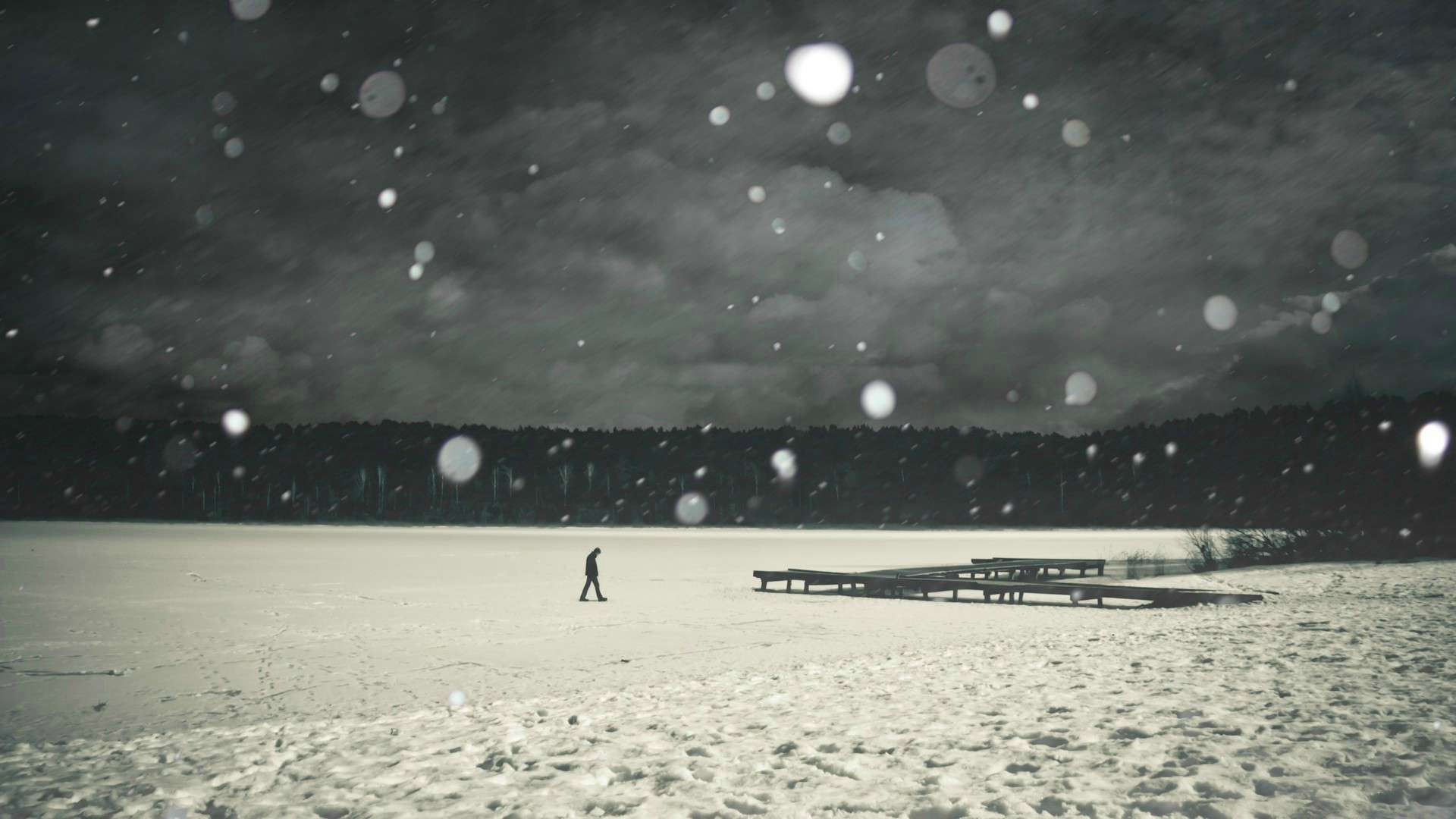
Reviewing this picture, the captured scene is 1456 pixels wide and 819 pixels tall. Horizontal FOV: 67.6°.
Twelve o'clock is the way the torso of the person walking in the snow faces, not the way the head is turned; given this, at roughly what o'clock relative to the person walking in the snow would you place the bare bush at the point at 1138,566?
The bare bush is roughly at 11 o'clock from the person walking in the snow.

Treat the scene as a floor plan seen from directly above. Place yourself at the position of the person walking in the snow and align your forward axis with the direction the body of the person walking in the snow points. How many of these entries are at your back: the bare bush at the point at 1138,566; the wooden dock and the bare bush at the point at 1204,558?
0

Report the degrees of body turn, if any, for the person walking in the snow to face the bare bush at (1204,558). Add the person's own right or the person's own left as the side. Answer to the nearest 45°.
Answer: approximately 45° to the person's own left

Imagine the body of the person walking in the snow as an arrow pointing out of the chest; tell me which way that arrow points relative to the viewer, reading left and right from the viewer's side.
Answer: facing to the right of the viewer

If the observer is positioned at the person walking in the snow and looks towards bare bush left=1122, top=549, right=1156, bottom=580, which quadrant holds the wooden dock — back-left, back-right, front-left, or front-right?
front-right

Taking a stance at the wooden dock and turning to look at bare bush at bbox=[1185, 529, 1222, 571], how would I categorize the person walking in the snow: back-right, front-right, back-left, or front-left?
back-left

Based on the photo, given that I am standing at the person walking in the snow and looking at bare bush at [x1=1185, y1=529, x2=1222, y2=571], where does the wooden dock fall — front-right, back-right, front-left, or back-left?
front-right

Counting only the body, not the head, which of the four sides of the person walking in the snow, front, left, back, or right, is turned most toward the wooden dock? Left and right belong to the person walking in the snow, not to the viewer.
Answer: front
